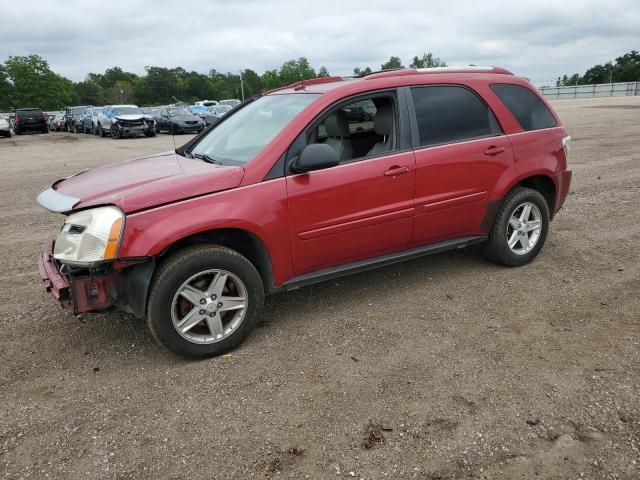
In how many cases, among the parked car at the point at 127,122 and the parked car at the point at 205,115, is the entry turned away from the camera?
0

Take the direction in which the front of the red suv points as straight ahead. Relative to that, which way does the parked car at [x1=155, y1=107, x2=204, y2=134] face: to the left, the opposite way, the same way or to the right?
to the left

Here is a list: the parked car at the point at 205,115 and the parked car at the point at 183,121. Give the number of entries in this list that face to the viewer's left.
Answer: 0
